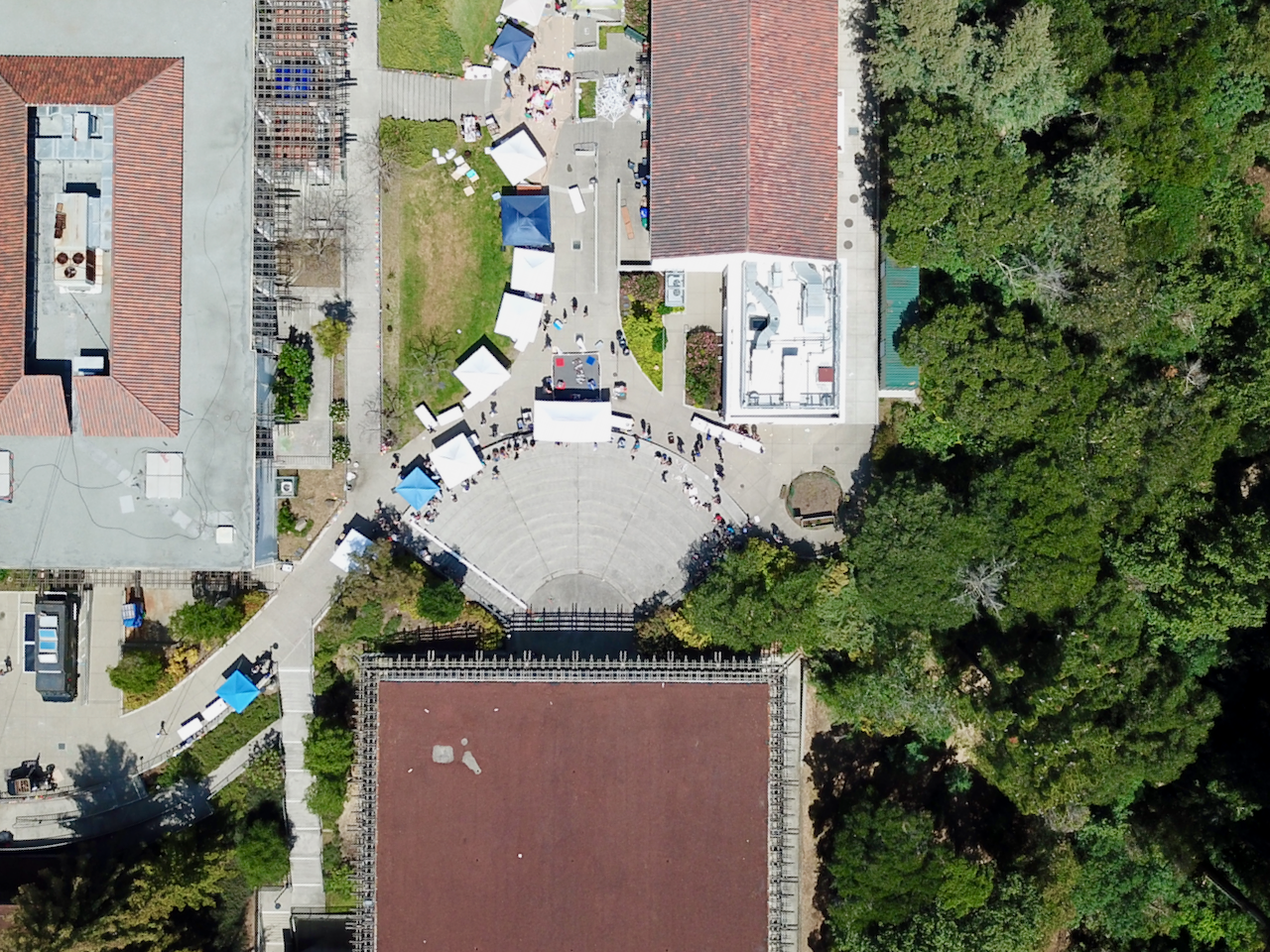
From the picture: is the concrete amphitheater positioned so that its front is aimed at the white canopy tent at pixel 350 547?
no

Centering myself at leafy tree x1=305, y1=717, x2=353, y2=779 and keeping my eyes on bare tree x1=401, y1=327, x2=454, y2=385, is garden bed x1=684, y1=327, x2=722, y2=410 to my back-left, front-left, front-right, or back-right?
front-right
